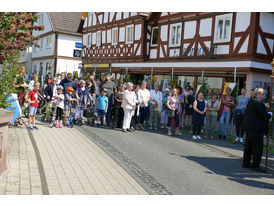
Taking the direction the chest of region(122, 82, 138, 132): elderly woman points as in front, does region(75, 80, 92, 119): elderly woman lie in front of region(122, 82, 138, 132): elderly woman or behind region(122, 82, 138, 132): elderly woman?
behind

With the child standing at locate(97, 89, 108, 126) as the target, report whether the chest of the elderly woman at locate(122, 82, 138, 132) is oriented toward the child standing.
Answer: no

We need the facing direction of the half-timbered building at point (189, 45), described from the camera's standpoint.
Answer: facing the viewer and to the left of the viewer

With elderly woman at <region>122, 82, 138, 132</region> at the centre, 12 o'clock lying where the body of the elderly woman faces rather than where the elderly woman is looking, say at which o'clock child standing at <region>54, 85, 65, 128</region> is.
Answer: The child standing is roughly at 4 o'clock from the elderly woman.

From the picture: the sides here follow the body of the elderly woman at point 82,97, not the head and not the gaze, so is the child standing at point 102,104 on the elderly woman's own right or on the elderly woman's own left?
on the elderly woman's own left

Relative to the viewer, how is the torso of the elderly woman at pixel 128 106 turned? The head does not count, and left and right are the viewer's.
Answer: facing the viewer and to the right of the viewer

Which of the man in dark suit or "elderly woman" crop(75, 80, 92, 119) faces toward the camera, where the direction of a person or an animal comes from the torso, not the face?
the elderly woman

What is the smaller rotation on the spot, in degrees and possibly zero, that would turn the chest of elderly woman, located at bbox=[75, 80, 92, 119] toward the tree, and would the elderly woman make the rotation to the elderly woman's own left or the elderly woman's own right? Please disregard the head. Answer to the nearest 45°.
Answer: approximately 45° to the elderly woman's own right

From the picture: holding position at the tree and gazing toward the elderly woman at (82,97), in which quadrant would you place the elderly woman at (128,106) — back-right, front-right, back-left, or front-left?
front-right

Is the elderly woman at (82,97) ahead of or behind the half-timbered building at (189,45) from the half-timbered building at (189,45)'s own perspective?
ahead

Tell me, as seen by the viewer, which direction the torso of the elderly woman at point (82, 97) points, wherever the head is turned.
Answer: toward the camera

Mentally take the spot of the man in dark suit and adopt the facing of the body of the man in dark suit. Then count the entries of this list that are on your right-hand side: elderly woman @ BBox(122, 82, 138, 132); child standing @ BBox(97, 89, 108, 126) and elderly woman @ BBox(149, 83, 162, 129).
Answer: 0
